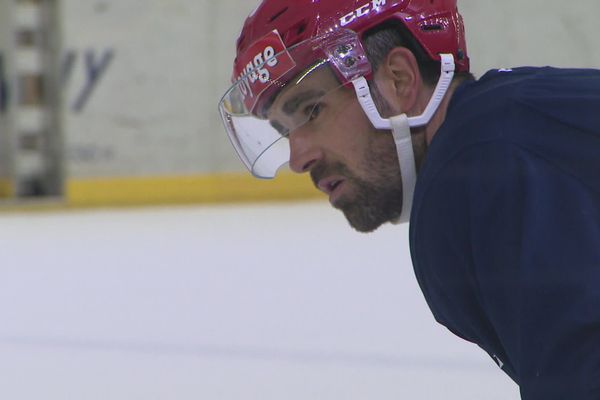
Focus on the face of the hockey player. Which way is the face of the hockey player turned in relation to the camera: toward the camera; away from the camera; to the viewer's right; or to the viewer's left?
to the viewer's left

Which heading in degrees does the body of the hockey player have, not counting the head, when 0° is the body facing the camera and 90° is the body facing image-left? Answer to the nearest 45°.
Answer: approximately 90°
